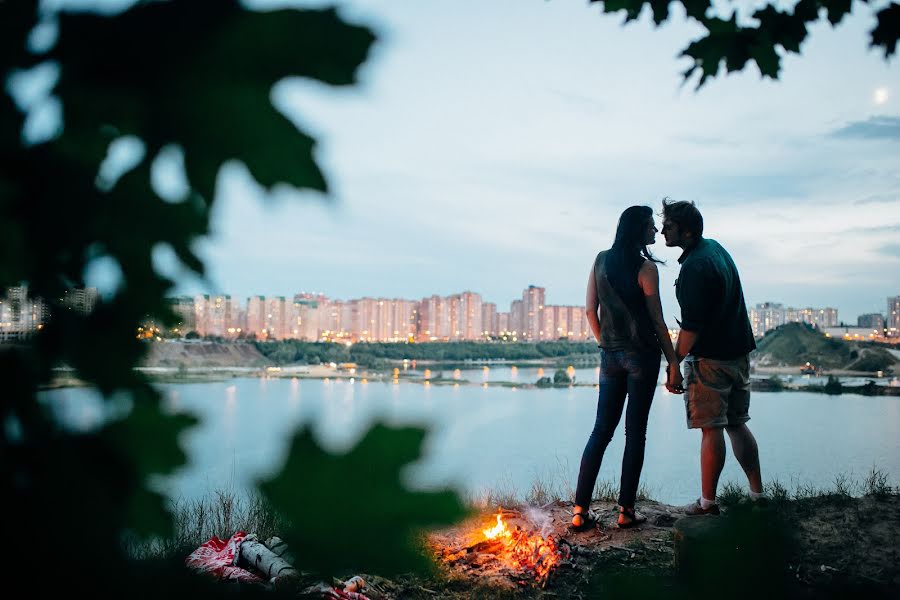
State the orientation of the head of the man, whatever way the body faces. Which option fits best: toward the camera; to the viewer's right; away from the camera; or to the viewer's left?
to the viewer's left

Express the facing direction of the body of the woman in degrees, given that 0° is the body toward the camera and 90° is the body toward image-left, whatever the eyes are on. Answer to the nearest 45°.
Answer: approximately 225°

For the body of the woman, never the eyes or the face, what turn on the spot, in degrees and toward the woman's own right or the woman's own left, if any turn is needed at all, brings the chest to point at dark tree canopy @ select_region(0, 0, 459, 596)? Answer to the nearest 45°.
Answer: approximately 135° to the woman's own right

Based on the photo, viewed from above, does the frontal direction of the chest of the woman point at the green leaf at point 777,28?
no

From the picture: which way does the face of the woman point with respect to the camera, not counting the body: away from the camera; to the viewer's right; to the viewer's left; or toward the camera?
to the viewer's right

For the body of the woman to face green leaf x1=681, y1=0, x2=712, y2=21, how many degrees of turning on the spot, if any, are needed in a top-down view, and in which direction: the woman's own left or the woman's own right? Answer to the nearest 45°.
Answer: approximately 135° to the woman's own right

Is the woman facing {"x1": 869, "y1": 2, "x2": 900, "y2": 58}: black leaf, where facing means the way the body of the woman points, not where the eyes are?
no

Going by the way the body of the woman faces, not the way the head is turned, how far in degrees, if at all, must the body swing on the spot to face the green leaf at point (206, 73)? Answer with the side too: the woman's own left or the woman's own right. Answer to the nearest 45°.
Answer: approximately 135° to the woman's own right

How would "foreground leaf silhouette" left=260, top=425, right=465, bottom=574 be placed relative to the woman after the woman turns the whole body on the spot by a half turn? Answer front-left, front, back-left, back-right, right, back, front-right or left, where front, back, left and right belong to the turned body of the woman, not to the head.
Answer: front-left
